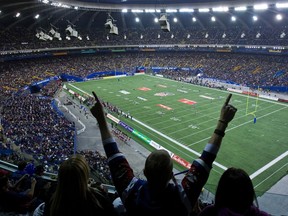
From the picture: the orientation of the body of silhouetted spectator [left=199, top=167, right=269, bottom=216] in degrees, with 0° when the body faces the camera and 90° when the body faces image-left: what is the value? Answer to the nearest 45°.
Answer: approximately 180°

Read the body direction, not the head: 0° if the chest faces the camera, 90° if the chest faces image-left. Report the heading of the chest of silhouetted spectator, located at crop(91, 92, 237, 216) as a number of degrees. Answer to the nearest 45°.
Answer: approximately 180°

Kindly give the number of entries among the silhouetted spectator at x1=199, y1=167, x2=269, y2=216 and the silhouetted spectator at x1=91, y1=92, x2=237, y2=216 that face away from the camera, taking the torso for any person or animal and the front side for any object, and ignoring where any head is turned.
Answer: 2

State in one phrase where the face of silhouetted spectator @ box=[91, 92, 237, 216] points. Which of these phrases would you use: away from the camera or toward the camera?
away from the camera

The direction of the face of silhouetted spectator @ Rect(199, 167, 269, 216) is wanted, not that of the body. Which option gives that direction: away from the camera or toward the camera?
away from the camera
